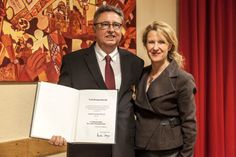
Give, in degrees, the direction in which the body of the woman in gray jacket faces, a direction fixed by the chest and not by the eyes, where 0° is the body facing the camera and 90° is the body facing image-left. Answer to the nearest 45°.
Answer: approximately 45°
